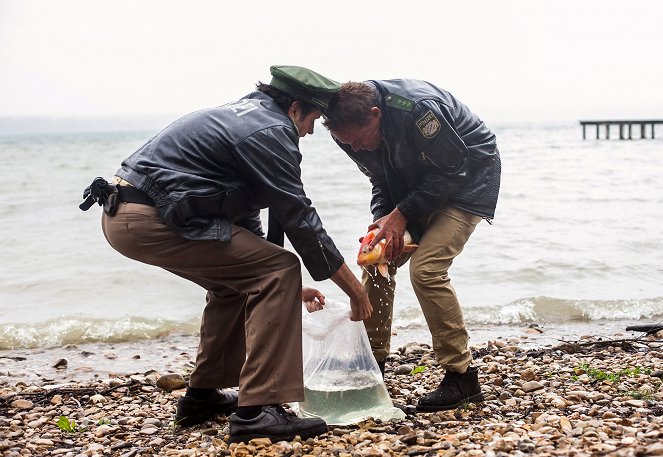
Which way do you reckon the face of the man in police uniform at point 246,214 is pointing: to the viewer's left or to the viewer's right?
to the viewer's right

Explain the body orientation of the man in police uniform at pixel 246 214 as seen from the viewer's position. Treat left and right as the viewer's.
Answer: facing to the right of the viewer

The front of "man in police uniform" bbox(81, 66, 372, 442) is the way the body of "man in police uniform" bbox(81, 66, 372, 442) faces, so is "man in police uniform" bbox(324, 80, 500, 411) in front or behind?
in front
